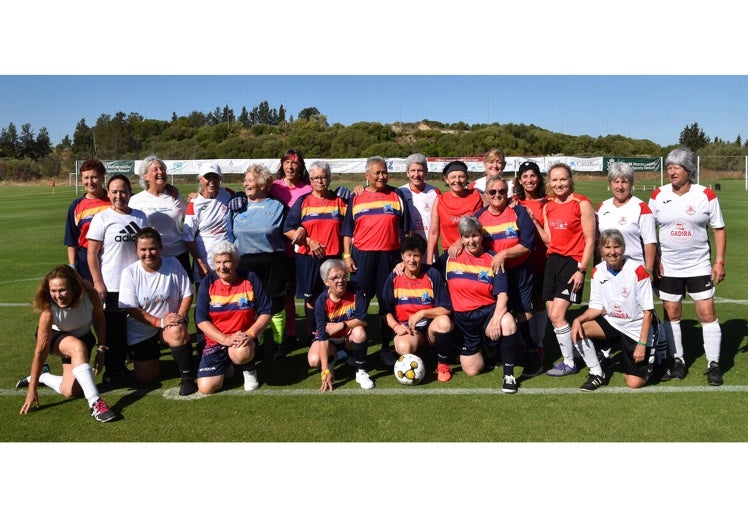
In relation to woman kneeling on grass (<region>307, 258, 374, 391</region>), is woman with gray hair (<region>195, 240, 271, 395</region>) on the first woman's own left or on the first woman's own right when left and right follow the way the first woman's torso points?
on the first woman's own right

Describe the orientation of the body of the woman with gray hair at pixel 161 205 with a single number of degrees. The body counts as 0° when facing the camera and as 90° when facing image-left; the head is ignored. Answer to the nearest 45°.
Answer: approximately 0°

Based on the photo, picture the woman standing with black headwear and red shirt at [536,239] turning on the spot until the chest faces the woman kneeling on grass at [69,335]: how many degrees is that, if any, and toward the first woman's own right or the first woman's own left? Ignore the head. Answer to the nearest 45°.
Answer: approximately 45° to the first woman's own right

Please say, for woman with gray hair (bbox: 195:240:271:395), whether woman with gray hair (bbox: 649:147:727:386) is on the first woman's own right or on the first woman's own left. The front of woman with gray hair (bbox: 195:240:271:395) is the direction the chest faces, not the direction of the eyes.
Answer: on the first woman's own left

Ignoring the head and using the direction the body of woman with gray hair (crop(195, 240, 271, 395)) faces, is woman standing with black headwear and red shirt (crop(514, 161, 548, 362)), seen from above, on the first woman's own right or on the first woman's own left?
on the first woman's own left

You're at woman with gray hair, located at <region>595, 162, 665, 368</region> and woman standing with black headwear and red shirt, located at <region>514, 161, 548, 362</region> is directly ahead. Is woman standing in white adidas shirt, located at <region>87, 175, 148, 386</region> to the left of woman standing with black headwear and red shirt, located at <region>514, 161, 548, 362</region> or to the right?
left

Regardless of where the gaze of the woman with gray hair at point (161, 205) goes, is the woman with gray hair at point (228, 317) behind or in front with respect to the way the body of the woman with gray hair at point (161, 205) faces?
in front

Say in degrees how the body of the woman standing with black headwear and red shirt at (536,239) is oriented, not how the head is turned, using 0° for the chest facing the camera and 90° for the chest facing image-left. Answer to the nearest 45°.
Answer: approximately 0°

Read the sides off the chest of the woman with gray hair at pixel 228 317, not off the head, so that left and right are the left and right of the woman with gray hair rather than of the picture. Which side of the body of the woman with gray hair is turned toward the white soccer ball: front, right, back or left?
left

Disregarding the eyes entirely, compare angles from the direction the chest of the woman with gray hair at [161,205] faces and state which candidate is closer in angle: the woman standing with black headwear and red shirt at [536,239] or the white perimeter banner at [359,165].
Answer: the woman standing with black headwear and red shirt

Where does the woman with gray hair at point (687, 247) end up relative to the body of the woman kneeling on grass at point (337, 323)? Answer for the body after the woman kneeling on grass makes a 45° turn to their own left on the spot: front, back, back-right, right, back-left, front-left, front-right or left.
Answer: front-left
